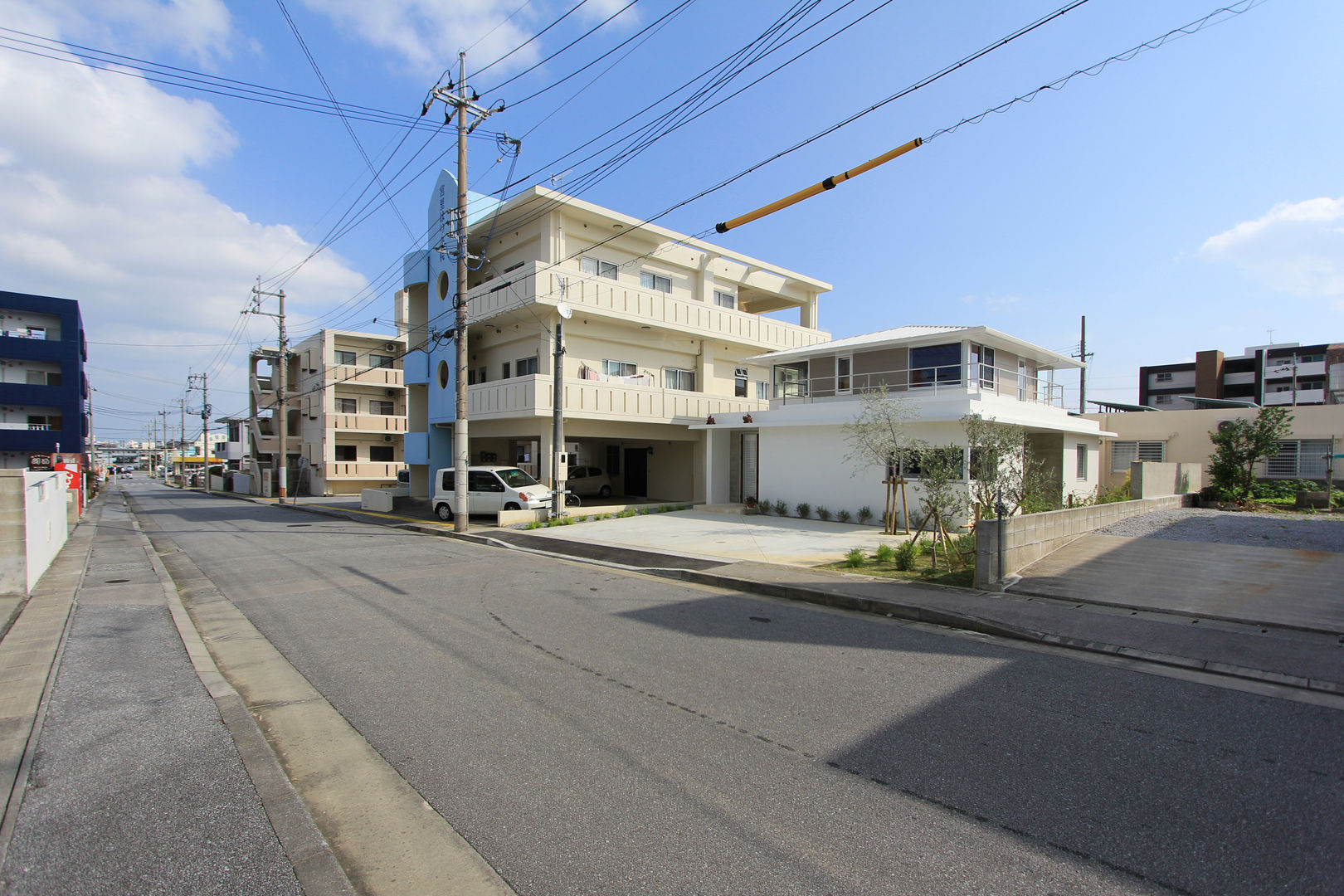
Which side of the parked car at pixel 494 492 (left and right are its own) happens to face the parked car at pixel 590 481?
left

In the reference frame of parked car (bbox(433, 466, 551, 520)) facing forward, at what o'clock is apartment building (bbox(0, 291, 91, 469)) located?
The apartment building is roughly at 6 o'clock from the parked car.

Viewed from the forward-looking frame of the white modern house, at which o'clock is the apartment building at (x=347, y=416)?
The apartment building is roughly at 2 o'clock from the white modern house.

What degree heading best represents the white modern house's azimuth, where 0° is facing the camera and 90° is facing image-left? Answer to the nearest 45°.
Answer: approximately 45°

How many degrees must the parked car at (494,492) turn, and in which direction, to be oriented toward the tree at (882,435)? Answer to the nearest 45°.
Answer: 0° — it already faces it

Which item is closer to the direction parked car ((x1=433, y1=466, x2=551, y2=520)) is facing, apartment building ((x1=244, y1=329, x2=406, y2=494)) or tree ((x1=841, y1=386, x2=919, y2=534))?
the tree

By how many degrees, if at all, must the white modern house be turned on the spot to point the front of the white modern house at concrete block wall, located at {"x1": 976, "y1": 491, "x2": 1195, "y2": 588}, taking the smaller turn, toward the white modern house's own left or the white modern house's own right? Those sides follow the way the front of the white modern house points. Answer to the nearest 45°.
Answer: approximately 45° to the white modern house's own left
